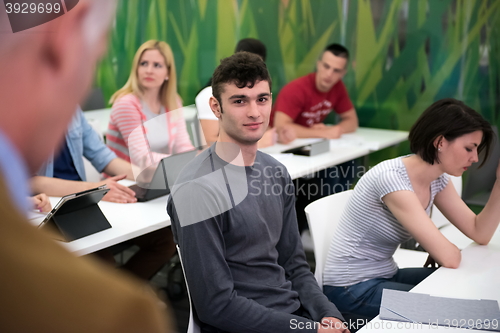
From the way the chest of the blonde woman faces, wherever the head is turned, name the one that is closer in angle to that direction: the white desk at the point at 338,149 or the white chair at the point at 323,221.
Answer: the white chair

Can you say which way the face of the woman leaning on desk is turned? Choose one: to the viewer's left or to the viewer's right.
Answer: to the viewer's right

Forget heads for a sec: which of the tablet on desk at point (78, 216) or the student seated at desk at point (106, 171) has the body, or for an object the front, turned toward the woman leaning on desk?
the student seated at desk

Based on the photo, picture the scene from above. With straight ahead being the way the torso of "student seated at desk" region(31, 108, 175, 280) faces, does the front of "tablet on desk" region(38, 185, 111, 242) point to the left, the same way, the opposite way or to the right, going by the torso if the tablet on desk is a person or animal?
the opposite way

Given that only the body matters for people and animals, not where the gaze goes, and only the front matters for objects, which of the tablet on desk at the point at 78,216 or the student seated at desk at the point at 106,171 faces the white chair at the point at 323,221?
the student seated at desk

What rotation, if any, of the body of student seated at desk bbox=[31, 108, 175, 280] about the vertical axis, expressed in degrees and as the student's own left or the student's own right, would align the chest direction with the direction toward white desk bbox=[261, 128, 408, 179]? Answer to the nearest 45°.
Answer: approximately 45° to the student's own left

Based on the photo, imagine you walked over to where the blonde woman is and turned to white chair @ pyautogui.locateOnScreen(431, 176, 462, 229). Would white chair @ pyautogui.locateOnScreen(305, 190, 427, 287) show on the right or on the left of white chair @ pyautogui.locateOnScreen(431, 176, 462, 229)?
right

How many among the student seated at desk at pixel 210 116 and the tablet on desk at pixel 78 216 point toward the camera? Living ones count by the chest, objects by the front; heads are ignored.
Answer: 1

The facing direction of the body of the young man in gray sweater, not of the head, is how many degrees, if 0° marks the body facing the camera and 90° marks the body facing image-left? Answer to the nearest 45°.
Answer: approximately 315°

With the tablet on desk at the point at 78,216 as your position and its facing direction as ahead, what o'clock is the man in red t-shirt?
The man in red t-shirt is roughly at 3 o'clock from the tablet on desk.

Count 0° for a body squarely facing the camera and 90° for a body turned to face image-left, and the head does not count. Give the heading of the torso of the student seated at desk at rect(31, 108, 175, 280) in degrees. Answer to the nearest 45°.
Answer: approximately 315°
